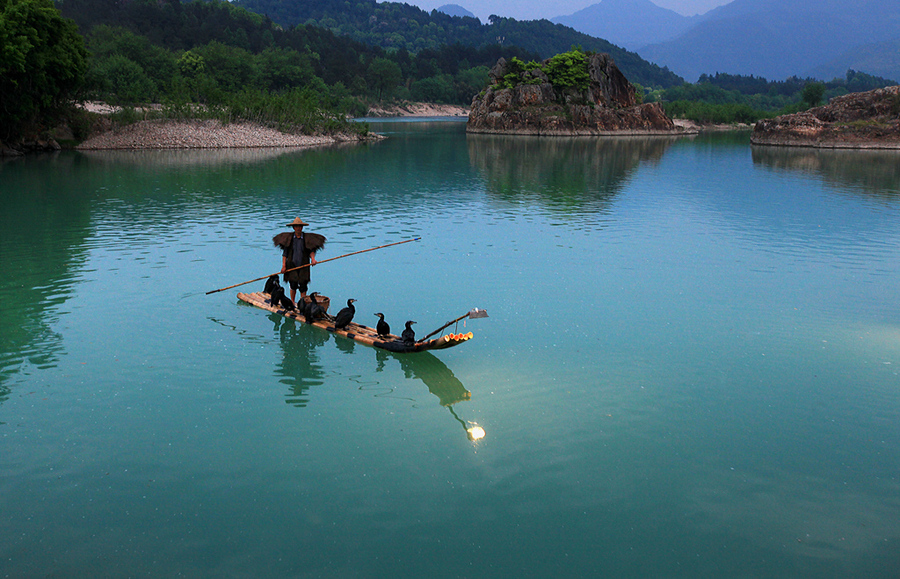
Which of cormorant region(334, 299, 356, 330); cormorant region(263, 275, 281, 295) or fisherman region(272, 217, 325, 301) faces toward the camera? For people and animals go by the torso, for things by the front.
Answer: the fisherman

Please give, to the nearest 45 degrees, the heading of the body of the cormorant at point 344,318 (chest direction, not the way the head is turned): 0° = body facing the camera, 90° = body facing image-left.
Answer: approximately 270°

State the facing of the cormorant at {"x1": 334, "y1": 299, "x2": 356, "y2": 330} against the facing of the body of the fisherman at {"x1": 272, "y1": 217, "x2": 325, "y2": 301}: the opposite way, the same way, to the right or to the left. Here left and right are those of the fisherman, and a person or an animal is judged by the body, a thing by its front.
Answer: to the left

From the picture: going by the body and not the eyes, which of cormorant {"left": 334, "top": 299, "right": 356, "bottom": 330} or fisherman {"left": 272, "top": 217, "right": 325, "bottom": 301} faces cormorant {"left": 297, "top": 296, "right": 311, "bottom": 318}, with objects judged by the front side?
the fisherman

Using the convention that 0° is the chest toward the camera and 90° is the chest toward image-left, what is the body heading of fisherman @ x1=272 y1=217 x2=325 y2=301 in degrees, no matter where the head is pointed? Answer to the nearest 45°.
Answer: approximately 0°
